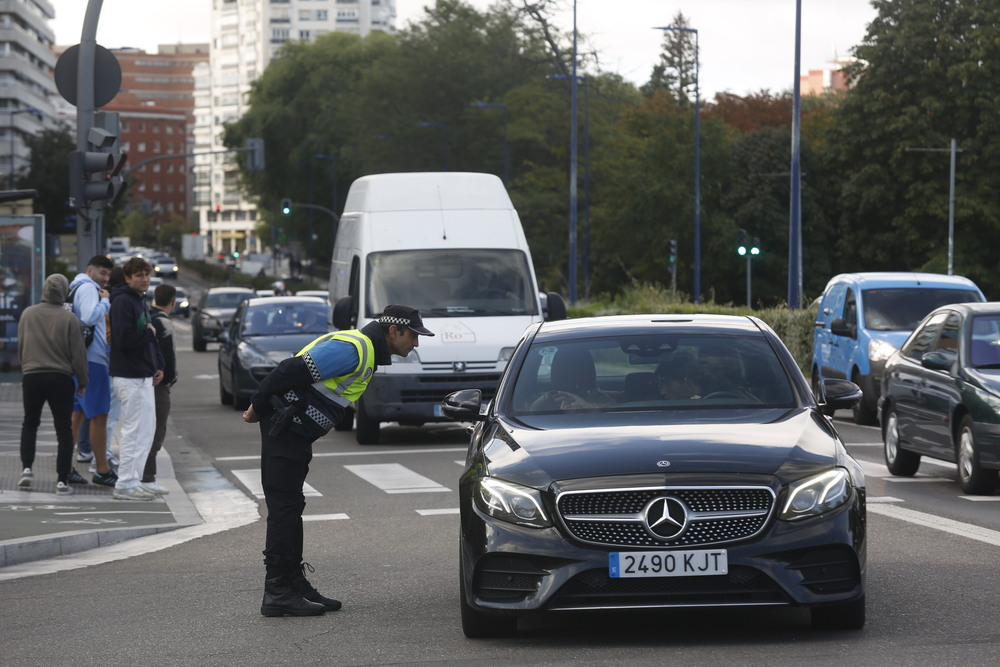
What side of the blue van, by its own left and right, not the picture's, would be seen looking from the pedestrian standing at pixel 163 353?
right

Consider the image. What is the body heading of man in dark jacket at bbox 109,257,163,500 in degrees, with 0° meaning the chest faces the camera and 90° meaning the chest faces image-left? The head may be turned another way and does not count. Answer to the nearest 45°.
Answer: approximately 315°

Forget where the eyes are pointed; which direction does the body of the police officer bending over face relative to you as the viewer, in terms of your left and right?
facing to the right of the viewer

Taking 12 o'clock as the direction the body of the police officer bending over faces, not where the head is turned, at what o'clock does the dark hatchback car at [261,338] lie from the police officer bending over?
The dark hatchback car is roughly at 9 o'clock from the police officer bending over.

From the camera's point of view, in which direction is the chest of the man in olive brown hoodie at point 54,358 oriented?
away from the camera

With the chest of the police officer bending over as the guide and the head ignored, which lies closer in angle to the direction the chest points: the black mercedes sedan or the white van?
the black mercedes sedan

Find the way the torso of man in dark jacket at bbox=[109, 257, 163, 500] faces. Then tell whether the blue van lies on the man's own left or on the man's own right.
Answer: on the man's own left

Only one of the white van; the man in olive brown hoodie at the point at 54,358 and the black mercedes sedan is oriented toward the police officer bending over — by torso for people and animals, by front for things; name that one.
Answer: the white van

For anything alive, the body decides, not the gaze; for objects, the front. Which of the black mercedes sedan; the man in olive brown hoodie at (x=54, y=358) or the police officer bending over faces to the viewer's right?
the police officer bending over

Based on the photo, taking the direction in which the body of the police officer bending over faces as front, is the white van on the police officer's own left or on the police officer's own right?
on the police officer's own left

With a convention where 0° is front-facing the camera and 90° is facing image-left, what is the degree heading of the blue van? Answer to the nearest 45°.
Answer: approximately 315°

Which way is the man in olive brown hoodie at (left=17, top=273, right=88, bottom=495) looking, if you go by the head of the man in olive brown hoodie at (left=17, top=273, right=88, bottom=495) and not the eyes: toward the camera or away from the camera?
away from the camera
